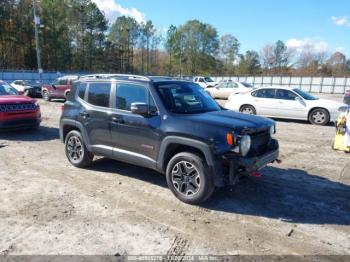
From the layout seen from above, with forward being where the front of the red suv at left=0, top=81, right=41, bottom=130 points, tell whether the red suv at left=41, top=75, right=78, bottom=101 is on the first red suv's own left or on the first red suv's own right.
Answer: on the first red suv's own left

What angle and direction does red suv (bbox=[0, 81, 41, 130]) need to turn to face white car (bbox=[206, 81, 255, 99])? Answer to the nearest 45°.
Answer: approximately 90° to its left

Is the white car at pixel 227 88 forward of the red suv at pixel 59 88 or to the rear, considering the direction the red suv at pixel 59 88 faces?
to the rear

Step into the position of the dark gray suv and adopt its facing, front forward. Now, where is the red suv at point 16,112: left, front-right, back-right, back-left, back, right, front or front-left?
back

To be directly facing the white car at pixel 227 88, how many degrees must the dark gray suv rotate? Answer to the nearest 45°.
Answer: approximately 135° to its left

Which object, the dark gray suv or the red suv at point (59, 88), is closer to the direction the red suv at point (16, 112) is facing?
the dark gray suv

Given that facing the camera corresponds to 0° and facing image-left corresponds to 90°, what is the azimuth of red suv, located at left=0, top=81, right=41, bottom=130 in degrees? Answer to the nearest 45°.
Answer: approximately 315°

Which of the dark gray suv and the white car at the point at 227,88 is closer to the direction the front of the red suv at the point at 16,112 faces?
the dark gray suv

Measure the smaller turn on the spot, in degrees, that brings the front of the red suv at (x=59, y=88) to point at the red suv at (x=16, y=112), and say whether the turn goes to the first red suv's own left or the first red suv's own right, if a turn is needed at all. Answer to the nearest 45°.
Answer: approximately 90° to the first red suv's own left

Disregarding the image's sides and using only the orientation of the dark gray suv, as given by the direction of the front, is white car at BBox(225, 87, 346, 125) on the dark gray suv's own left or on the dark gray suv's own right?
on the dark gray suv's own left

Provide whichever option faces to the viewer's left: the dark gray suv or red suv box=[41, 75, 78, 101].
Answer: the red suv

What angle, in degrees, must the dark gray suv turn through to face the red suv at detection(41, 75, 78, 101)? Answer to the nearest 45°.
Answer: approximately 180°

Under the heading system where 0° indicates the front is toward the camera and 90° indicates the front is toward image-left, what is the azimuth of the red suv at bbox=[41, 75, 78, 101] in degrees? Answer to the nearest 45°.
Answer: approximately 90°

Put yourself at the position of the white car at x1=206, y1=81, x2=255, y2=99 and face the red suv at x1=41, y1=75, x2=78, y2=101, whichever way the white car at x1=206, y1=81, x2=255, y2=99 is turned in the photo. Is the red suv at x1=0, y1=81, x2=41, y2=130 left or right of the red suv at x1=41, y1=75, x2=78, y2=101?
left

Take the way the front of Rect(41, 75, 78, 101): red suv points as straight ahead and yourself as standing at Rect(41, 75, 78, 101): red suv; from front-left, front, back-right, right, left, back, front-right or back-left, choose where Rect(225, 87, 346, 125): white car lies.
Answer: back-left

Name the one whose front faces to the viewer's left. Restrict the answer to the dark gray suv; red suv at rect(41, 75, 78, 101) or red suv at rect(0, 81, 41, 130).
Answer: red suv at rect(41, 75, 78, 101)
